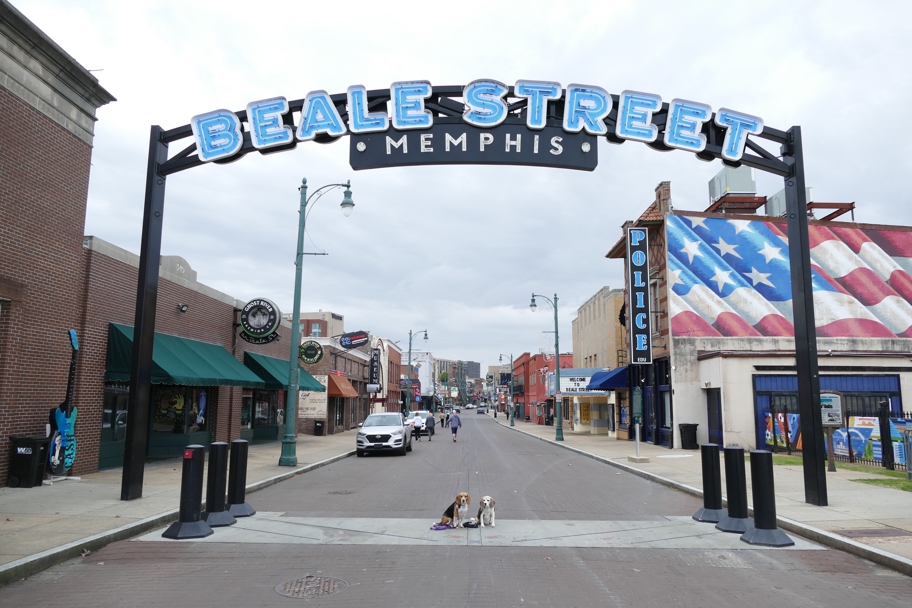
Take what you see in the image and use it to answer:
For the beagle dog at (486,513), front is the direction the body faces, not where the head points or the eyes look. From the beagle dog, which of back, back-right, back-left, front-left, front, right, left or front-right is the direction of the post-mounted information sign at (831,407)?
back-left

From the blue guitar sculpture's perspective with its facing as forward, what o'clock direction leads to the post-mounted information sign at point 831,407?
The post-mounted information sign is roughly at 11 o'clock from the blue guitar sculpture.

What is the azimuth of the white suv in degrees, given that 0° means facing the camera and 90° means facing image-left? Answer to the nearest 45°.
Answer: approximately 0°

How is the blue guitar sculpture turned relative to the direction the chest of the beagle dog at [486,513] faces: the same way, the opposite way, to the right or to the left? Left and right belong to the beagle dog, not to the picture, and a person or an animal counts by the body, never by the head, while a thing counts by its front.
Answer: to the left

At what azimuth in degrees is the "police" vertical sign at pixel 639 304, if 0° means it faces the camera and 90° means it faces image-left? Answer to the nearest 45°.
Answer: approximately 0°

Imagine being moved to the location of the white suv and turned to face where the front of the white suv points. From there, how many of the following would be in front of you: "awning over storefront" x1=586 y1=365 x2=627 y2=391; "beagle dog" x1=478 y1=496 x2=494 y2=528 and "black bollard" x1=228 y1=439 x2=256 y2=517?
2
